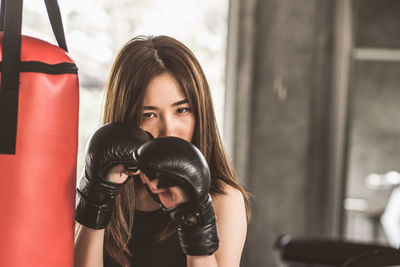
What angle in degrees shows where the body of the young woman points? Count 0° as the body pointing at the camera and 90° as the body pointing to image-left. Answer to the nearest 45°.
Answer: approximately 0°
